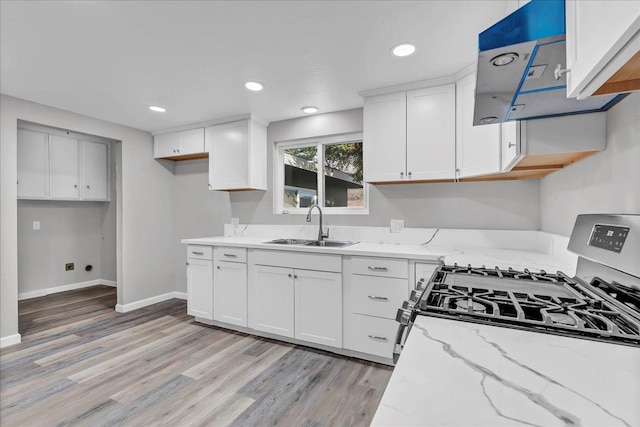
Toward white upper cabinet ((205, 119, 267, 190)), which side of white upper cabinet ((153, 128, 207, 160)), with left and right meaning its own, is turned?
left

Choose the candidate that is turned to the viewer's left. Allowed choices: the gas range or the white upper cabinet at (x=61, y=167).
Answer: the gas range

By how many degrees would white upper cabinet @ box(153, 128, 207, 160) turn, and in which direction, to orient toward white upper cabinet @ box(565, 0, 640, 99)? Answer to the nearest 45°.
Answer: approximately 45° to its left

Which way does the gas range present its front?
to the viewer's left

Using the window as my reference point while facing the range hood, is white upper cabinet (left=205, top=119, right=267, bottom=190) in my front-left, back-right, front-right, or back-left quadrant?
back-right

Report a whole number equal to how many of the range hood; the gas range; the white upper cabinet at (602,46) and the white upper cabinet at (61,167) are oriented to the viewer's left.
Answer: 3

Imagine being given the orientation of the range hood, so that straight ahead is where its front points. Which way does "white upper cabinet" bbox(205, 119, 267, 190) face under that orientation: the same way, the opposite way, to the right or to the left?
to the left

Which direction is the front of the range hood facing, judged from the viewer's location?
facing to the left of the viewer

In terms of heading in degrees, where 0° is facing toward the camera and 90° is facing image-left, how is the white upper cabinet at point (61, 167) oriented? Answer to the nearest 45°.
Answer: approximately 315°

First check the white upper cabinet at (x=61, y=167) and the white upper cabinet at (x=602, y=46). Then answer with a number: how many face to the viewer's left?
1

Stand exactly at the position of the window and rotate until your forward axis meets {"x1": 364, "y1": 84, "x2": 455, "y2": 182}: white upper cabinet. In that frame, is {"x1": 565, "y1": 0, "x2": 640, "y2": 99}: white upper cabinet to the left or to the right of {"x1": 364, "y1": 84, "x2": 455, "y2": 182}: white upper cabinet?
right

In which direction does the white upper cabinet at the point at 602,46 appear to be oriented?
to the viewer's left

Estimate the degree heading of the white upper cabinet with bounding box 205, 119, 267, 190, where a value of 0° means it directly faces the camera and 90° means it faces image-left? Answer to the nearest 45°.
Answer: approximately 45°
